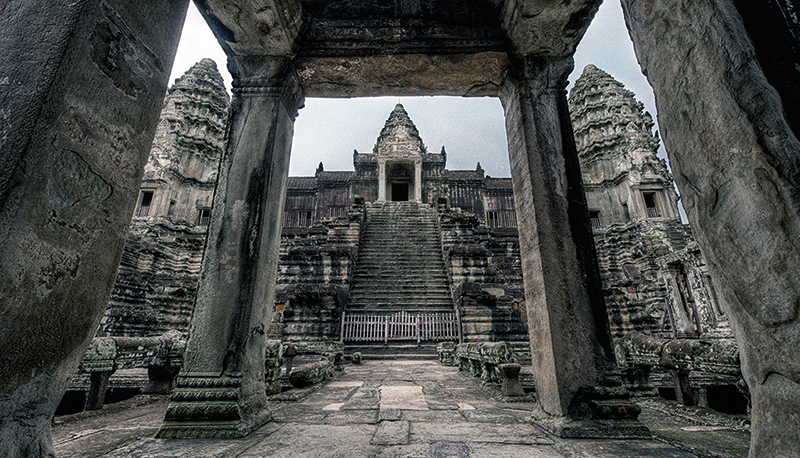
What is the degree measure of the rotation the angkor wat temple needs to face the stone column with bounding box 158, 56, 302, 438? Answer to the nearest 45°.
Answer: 0° — it already faces it

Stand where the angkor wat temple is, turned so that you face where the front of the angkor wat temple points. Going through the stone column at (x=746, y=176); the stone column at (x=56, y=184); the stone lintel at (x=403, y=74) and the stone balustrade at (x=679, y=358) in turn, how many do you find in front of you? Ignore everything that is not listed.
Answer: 4

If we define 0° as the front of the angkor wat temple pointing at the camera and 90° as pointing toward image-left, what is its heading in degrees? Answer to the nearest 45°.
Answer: approximately 0°

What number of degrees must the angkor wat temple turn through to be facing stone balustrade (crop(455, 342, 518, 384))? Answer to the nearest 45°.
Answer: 0° — it already faces it

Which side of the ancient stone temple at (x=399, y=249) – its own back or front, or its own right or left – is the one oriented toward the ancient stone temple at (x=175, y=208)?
right

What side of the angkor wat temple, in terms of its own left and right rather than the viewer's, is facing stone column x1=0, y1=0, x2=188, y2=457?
front

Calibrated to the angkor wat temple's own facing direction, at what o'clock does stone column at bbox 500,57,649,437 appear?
The stone column is roughly at 12 o'clock from the angkor wat temple.

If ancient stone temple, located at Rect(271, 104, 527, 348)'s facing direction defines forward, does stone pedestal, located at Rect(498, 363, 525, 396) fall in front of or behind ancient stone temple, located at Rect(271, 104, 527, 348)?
in front

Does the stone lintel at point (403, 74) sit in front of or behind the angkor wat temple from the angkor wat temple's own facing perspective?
in front

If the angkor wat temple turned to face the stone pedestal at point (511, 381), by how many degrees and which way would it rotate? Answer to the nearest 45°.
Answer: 0° — it already faces it

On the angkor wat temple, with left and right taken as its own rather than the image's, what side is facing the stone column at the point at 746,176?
front

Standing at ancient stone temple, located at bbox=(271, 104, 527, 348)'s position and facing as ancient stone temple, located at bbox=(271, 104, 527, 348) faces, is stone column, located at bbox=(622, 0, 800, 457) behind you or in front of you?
in front
